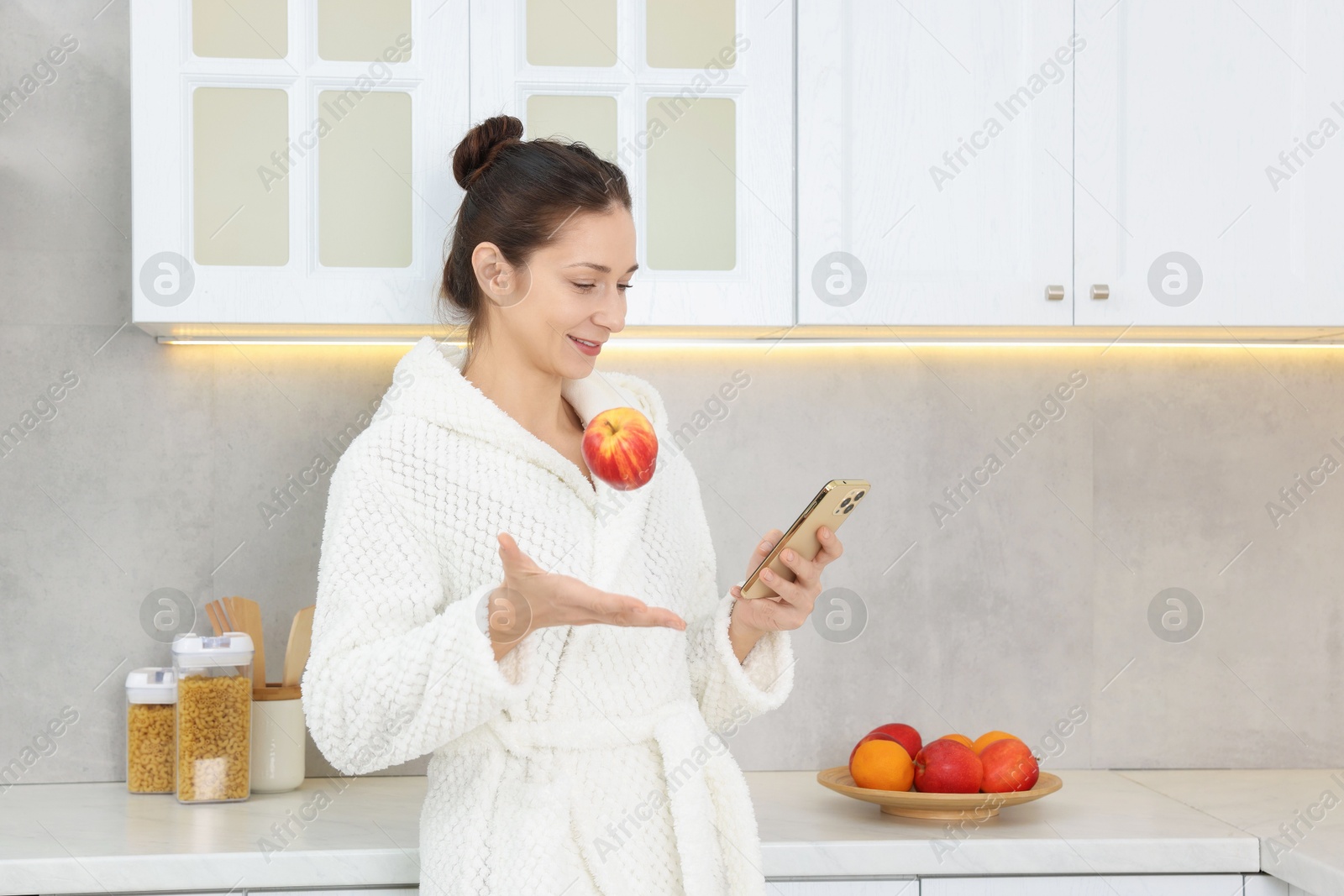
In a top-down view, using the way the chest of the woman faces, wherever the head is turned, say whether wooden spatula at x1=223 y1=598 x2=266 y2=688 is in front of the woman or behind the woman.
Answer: behind

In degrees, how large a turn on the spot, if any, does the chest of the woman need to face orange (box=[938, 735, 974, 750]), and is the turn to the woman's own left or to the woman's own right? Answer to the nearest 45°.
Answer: approximately 90° to the woman's own left

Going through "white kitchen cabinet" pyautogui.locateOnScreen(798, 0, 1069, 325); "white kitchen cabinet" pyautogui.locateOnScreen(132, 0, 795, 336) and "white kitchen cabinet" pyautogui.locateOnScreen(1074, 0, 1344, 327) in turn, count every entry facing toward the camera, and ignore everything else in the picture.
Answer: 3

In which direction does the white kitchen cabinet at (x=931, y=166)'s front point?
toward the camera

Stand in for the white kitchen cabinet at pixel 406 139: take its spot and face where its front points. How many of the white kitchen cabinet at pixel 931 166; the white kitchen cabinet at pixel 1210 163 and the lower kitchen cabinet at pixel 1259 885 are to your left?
3

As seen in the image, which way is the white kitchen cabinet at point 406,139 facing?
toward the camera
